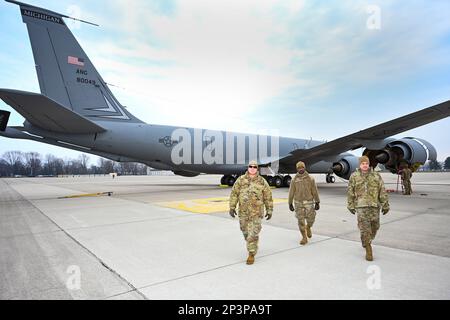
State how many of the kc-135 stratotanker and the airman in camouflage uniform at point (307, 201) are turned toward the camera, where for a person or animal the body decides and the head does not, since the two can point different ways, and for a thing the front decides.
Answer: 1

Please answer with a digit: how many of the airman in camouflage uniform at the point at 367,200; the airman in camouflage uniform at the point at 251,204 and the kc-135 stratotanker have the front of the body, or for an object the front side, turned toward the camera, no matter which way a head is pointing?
2

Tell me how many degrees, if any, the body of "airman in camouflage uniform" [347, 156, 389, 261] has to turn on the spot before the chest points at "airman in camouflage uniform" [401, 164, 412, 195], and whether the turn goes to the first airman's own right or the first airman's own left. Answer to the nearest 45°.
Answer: approximately 180°

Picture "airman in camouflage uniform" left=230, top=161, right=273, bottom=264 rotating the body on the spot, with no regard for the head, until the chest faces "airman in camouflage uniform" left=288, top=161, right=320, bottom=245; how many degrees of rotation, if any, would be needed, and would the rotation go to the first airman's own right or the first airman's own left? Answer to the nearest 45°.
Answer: approximately 135° to the first airman's own left

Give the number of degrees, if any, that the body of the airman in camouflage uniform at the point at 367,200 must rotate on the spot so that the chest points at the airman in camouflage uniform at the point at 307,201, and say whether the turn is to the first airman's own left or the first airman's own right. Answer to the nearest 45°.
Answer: approximately 135° to the first airman's own right

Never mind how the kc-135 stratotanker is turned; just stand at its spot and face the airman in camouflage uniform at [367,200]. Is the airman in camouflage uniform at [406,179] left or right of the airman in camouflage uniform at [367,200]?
left

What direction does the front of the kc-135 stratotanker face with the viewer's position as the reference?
facing away from the viewer and to the right of the viewer

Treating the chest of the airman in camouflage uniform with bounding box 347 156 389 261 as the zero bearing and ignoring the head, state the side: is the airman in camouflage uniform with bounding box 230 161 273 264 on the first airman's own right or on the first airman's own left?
on the first airman's own right

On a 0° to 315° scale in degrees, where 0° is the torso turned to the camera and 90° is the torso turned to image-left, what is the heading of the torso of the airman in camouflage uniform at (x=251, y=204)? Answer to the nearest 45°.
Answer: approximately 0°

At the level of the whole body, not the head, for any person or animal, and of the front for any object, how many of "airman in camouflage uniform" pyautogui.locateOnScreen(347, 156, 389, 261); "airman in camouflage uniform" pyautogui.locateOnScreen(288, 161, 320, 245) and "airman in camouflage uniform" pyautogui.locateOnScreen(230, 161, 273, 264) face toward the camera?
3

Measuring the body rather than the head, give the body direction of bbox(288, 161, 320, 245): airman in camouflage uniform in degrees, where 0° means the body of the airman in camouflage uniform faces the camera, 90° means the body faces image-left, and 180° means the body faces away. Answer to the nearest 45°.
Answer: approximately 0°

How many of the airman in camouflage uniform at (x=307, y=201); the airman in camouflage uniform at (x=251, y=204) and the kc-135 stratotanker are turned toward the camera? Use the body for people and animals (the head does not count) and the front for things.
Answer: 2
